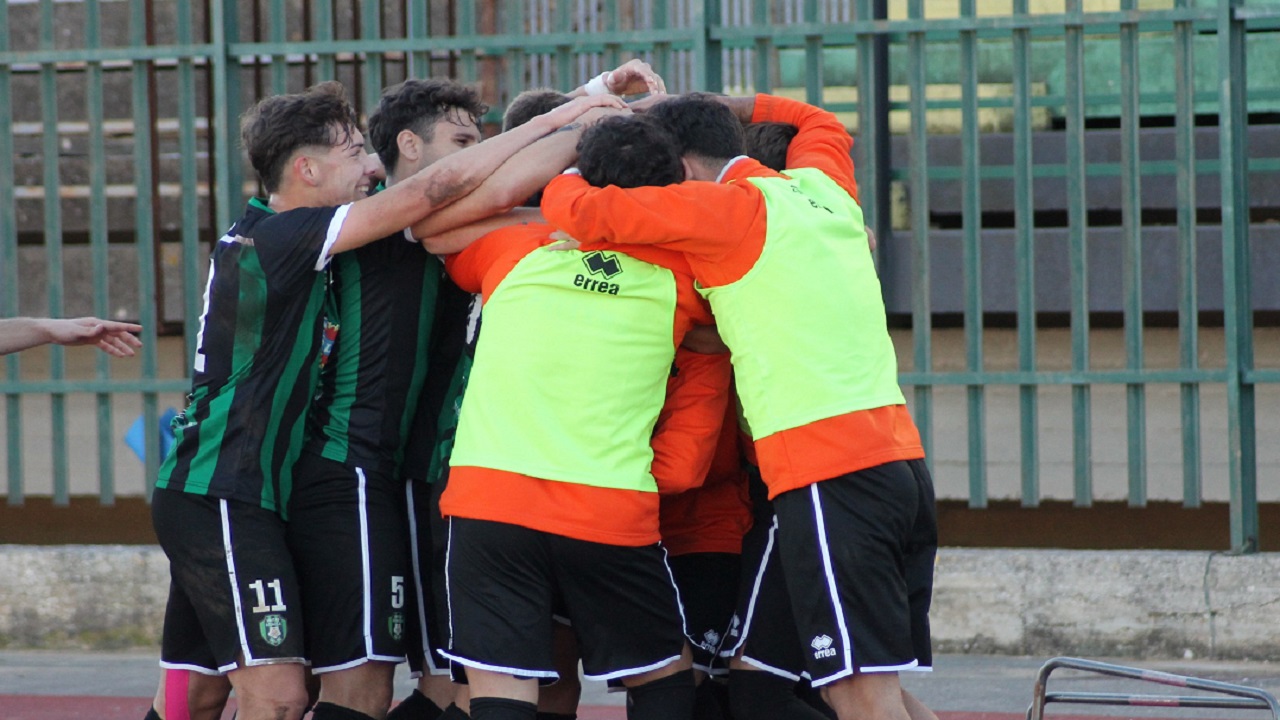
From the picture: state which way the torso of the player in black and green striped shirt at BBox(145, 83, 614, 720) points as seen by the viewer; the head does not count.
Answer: to the viewer's right

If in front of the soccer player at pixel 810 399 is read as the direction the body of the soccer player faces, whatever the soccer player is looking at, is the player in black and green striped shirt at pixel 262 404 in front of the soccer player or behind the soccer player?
in front

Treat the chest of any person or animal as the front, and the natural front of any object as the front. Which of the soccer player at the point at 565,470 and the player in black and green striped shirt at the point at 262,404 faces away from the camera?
the soccer player

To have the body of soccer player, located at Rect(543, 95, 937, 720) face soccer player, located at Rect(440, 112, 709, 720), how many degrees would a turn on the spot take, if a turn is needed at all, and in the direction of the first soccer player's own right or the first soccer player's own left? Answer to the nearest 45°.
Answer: approximately 45° to the first soccer player's own left

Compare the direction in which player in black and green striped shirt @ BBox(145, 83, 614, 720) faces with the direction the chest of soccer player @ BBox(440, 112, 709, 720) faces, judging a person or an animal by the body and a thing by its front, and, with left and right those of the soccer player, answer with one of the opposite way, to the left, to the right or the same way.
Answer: to the right

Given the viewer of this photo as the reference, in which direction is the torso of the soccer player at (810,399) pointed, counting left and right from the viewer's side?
facing away from the viewer and to the left of the viewer

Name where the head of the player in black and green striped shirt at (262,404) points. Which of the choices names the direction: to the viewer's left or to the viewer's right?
to the viewer's right

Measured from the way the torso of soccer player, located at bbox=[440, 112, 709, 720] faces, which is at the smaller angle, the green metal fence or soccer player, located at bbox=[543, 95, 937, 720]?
the green metal fence

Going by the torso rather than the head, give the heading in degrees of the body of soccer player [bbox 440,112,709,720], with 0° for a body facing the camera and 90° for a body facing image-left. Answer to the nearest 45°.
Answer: approximately 180°

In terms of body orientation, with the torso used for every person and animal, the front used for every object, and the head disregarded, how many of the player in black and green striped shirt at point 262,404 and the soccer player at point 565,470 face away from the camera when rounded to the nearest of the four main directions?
1

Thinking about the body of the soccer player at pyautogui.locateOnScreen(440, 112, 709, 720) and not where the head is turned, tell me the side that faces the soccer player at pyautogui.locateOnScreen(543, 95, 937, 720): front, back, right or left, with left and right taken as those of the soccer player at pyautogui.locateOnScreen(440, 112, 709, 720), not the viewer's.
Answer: right
